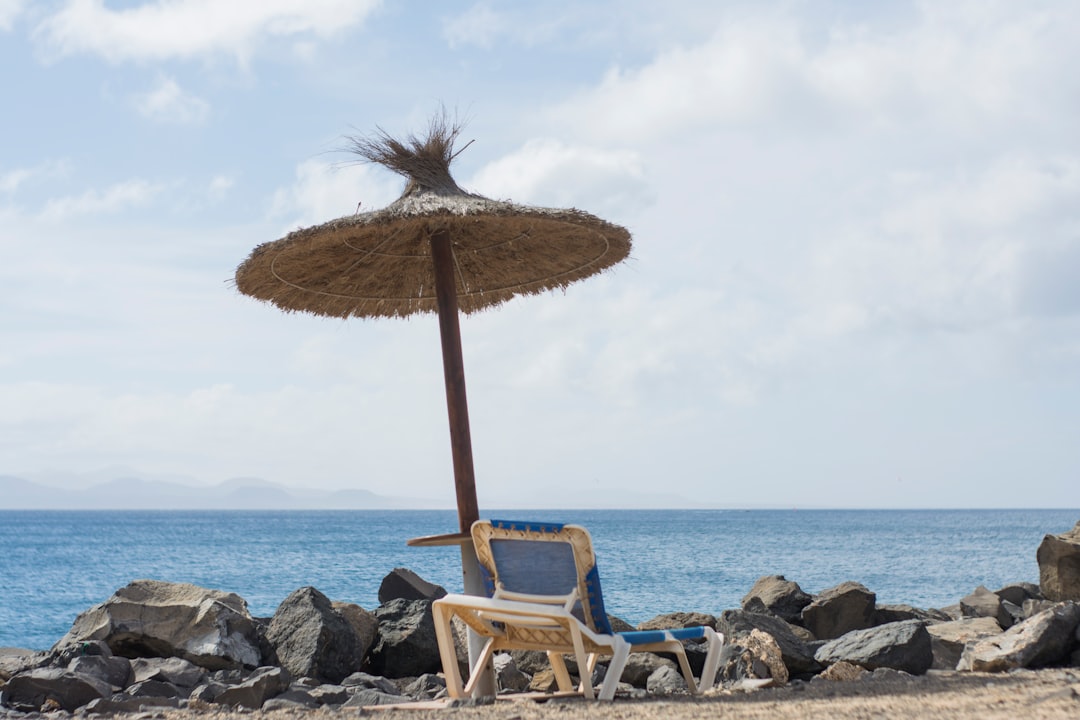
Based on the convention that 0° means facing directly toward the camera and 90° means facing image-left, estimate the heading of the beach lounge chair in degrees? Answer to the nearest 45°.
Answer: approximately 225°

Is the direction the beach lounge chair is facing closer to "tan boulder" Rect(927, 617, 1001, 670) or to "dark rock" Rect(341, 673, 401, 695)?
the tan boulder

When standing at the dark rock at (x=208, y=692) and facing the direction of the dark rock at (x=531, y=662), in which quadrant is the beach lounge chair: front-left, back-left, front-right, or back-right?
front-right

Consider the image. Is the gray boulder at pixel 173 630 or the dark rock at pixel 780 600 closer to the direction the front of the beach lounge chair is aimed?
the dark rock

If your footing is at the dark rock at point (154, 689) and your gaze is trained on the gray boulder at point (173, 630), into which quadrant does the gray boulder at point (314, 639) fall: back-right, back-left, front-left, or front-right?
front-right

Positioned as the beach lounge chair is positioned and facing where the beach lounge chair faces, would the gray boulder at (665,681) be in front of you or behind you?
in front

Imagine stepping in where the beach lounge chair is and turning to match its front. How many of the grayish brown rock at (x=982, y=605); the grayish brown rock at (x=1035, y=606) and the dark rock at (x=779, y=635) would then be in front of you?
3

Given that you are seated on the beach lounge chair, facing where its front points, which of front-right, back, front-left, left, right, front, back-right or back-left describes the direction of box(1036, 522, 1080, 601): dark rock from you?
front

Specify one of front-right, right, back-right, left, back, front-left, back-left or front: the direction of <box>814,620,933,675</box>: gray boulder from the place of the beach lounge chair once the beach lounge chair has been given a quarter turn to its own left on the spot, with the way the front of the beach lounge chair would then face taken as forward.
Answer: right

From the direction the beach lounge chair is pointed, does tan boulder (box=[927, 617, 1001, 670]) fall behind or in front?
in front
